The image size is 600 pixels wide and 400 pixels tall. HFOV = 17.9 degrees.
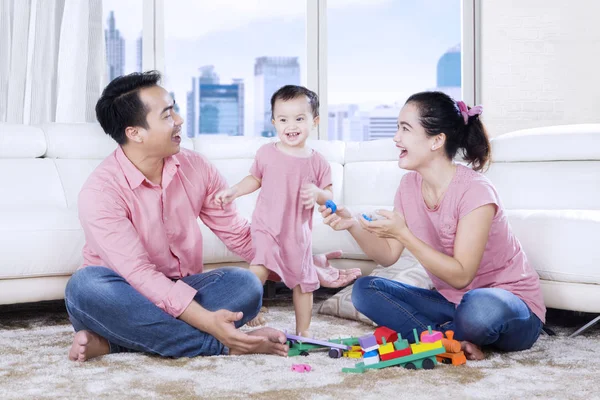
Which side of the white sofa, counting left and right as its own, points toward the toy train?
front

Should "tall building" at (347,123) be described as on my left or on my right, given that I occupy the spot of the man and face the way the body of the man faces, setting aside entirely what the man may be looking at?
on my left

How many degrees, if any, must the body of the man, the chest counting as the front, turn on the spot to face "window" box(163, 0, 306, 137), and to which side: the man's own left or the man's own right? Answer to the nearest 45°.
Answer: approximately 135° to the man's own left

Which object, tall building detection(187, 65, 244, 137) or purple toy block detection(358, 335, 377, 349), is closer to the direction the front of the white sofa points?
the purple toy block

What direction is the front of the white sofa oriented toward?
toward the camera

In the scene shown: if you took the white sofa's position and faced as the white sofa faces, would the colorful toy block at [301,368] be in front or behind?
in front

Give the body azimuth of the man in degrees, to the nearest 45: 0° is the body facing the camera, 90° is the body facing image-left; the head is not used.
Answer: approximately 315°

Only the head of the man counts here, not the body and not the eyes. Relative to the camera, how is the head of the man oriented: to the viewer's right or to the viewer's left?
to the viewer's right

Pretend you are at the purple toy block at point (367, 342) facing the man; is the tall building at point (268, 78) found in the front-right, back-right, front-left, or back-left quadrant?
front-right

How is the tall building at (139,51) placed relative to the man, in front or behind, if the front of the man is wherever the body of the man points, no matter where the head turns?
behind

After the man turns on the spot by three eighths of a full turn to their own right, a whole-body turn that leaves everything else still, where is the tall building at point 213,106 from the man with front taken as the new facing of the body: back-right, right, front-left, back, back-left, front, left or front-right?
right

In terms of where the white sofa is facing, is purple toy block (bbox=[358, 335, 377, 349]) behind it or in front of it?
in front

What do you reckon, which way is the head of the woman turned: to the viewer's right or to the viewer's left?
to the viewer's left

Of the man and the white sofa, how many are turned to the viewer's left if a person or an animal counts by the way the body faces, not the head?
0
